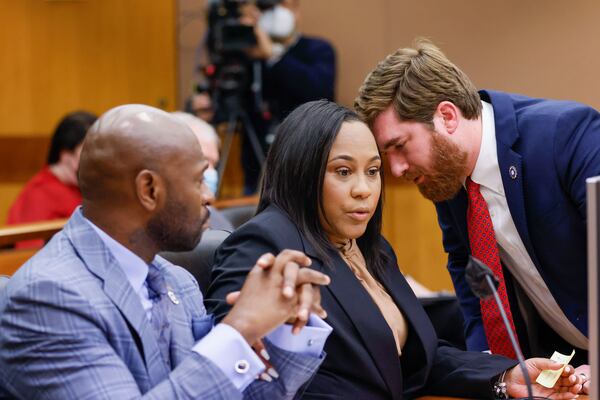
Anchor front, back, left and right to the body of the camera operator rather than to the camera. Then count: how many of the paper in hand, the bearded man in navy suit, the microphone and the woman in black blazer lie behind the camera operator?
0

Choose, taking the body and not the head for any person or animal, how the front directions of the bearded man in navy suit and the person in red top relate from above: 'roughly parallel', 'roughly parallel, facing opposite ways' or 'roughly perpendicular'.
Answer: roughly parallel, facing opposite ways

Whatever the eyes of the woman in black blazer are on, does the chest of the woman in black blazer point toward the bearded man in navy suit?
no

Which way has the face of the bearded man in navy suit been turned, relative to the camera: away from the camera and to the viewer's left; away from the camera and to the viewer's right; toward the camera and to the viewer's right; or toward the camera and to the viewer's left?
toward the camera and to the viewer's left

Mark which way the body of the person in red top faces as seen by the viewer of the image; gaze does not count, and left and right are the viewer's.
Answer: facing to the right of the viewer

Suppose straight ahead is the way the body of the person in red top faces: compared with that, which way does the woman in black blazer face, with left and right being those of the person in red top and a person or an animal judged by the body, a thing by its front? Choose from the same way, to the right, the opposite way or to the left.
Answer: to the right

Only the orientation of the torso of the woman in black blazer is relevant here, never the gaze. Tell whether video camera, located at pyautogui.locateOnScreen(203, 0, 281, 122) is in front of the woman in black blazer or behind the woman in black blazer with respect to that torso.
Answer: behind

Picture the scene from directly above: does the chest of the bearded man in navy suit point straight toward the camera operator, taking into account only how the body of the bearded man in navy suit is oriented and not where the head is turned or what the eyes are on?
no

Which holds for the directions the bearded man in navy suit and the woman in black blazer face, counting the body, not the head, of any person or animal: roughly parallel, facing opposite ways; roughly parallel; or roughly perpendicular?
roughly perpendicular

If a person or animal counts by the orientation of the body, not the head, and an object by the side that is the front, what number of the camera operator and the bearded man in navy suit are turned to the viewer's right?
0

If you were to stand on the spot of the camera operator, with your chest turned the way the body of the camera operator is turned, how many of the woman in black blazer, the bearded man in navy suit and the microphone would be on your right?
0

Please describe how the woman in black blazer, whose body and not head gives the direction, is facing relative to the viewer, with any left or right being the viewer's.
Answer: facing the viewer and to the right of the viewer

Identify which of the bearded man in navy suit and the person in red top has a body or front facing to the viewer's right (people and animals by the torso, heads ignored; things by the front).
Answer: the person in red top

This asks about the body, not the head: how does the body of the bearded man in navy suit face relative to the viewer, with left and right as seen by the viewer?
facing the viewer and to the left of the viewer

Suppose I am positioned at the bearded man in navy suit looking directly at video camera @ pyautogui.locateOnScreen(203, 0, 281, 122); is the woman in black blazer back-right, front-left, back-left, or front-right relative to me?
back-left

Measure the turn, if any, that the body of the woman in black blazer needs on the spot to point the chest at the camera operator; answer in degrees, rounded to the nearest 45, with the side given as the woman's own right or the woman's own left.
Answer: approximately 135° to the woman's own left
